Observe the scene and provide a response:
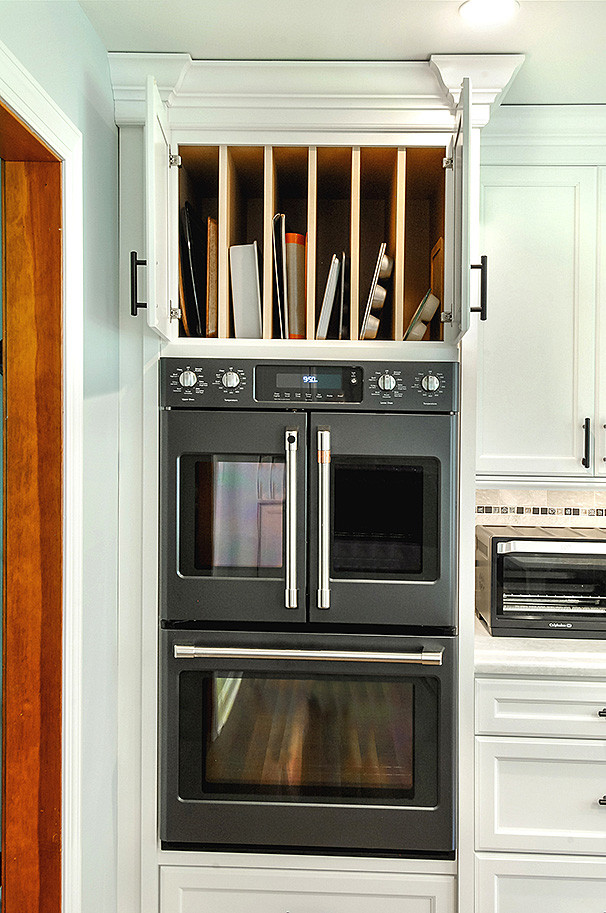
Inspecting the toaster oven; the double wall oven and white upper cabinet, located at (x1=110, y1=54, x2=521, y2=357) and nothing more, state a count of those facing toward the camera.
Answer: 3

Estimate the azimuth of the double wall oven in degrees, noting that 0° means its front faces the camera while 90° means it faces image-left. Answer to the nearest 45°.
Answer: approximately 0°
